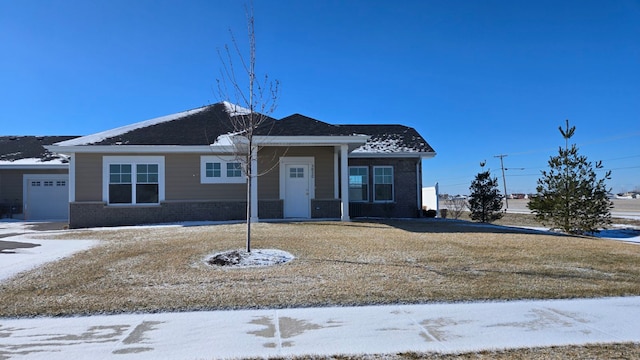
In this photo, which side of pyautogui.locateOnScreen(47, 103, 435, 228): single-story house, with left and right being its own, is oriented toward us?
front

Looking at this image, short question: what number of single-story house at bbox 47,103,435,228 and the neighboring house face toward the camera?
2

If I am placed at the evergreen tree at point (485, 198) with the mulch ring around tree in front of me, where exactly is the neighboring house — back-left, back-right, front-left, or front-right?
front-right

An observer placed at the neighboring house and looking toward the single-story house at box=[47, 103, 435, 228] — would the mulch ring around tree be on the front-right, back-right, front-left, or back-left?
front-right

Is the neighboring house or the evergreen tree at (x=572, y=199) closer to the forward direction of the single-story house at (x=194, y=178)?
the evergreen tree

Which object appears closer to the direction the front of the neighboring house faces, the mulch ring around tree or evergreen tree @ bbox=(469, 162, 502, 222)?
the mulch ring around tree

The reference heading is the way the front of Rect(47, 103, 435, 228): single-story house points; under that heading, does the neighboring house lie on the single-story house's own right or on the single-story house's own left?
on the single-story house's own right

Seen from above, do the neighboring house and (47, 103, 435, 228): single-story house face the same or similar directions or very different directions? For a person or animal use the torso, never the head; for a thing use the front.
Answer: same or similar directions

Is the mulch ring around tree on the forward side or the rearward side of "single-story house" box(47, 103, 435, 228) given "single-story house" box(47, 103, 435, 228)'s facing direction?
on the forward side

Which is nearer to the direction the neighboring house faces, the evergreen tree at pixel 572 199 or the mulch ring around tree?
the mulch ring around tree

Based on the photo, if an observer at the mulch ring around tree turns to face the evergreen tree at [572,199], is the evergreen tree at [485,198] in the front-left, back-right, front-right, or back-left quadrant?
front-left

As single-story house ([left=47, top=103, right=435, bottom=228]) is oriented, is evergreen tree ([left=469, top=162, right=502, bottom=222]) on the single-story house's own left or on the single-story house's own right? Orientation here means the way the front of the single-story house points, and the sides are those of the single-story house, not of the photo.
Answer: on the single-story house's own left

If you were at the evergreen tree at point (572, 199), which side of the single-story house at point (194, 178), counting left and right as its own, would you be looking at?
left

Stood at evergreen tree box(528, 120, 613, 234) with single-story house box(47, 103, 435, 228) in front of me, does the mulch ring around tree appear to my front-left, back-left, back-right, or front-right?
front-left

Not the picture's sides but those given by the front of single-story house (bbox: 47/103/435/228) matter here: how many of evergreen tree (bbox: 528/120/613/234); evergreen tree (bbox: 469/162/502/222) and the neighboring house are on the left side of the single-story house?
2

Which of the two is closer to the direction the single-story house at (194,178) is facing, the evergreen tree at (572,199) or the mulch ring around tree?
the mulch ring around tree
